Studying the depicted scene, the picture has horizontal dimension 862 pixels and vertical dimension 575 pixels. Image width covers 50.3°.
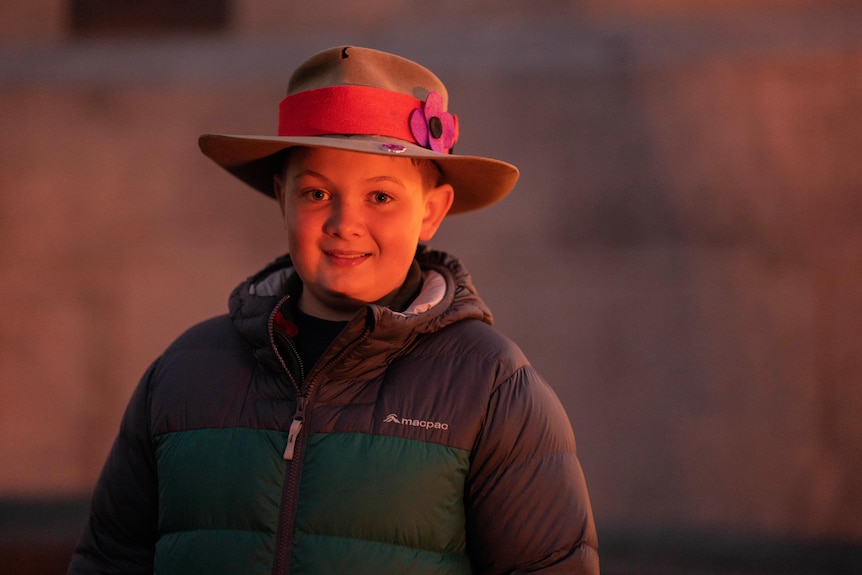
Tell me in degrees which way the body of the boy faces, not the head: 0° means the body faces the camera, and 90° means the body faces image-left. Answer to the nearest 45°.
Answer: approximately 0°
